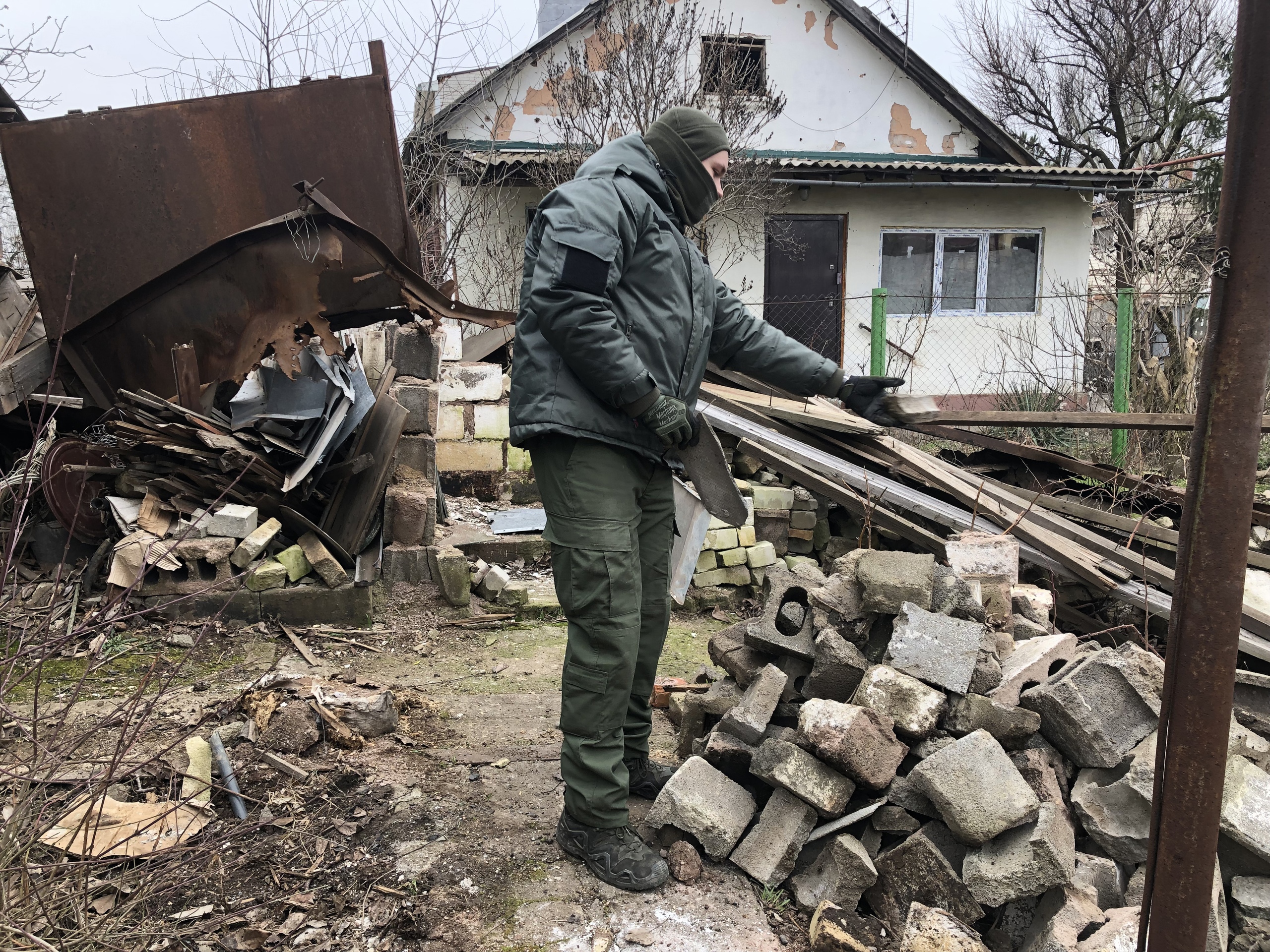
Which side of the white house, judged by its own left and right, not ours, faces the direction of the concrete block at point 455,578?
front

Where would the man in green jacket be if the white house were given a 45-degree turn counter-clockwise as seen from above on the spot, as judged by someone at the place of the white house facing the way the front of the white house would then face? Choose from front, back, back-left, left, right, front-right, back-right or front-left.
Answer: front-right

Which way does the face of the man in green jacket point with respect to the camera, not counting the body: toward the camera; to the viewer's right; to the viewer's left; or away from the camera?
to the viewer's right

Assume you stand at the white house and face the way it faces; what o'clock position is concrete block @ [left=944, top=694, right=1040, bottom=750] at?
The concrete block is roughly at 12 o'clock from the white house.

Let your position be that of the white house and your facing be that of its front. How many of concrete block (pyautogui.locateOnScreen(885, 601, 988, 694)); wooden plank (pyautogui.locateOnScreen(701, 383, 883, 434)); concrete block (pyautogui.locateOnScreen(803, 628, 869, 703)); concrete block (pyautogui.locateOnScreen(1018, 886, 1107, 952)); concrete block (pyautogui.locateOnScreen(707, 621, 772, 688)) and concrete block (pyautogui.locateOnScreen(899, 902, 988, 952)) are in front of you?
6

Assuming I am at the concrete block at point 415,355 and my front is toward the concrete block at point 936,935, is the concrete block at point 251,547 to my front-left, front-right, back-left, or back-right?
front-right

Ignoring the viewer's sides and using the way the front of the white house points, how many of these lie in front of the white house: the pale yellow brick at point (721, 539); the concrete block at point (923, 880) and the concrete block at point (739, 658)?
3

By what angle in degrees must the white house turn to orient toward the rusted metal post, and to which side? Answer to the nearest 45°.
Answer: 0° — it already faces it

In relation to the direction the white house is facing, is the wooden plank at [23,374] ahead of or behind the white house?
ahead

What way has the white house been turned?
toward the camera

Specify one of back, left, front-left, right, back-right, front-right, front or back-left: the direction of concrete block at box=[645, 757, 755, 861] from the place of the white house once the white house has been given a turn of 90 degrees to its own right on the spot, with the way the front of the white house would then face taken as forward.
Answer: left

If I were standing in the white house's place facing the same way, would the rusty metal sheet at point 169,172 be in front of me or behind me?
in front

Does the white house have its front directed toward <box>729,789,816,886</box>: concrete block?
yes

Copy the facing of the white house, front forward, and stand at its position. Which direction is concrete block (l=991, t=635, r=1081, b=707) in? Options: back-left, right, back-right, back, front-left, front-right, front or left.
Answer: front

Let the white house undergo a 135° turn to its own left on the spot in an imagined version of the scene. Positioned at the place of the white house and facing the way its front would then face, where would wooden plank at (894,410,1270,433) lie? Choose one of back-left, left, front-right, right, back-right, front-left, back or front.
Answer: back-right

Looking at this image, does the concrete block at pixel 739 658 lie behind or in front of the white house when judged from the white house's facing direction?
in front

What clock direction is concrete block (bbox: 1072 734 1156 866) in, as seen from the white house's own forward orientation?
The concrete block is roughly at 12 o'clock from the white house.

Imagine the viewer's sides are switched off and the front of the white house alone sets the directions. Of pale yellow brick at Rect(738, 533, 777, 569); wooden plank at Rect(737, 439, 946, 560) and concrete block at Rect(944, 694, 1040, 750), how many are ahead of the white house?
3

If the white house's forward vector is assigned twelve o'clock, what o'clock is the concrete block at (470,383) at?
The concrete block is roughly at 1 o'clock from the white house.

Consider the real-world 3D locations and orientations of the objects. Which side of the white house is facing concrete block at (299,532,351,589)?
front
